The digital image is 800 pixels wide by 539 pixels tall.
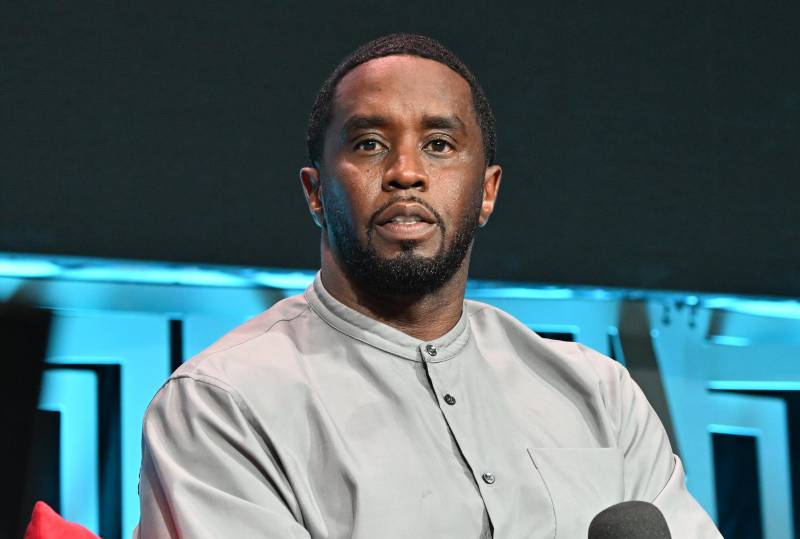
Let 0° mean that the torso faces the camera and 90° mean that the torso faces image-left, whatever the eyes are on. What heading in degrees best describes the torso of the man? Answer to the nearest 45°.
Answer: approximately 0°
